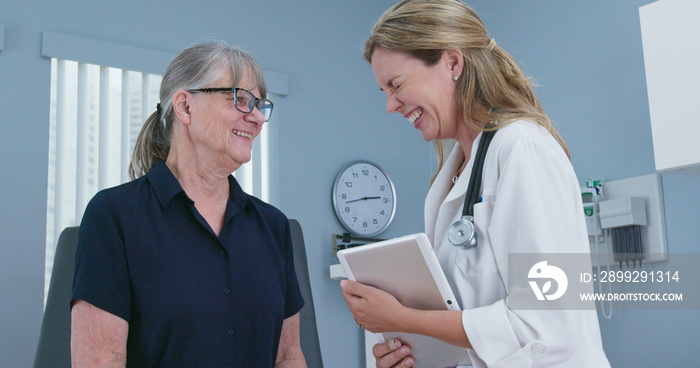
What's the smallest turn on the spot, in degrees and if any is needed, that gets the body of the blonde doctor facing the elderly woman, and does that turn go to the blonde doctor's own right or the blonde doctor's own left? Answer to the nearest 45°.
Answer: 0° — they already face them

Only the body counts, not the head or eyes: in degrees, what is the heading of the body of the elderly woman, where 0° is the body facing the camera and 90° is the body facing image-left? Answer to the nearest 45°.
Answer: approximately 315°

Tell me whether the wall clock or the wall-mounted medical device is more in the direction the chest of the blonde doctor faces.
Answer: the wall clock

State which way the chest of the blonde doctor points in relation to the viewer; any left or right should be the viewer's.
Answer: facing to the left of the viewer

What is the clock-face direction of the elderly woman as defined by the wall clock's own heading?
The elderly woman is roughly at 2 o'clock from the wall clock.

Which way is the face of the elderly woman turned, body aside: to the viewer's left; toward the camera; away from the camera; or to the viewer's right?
to the viewer's right

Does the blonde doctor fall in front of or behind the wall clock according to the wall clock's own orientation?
in front
